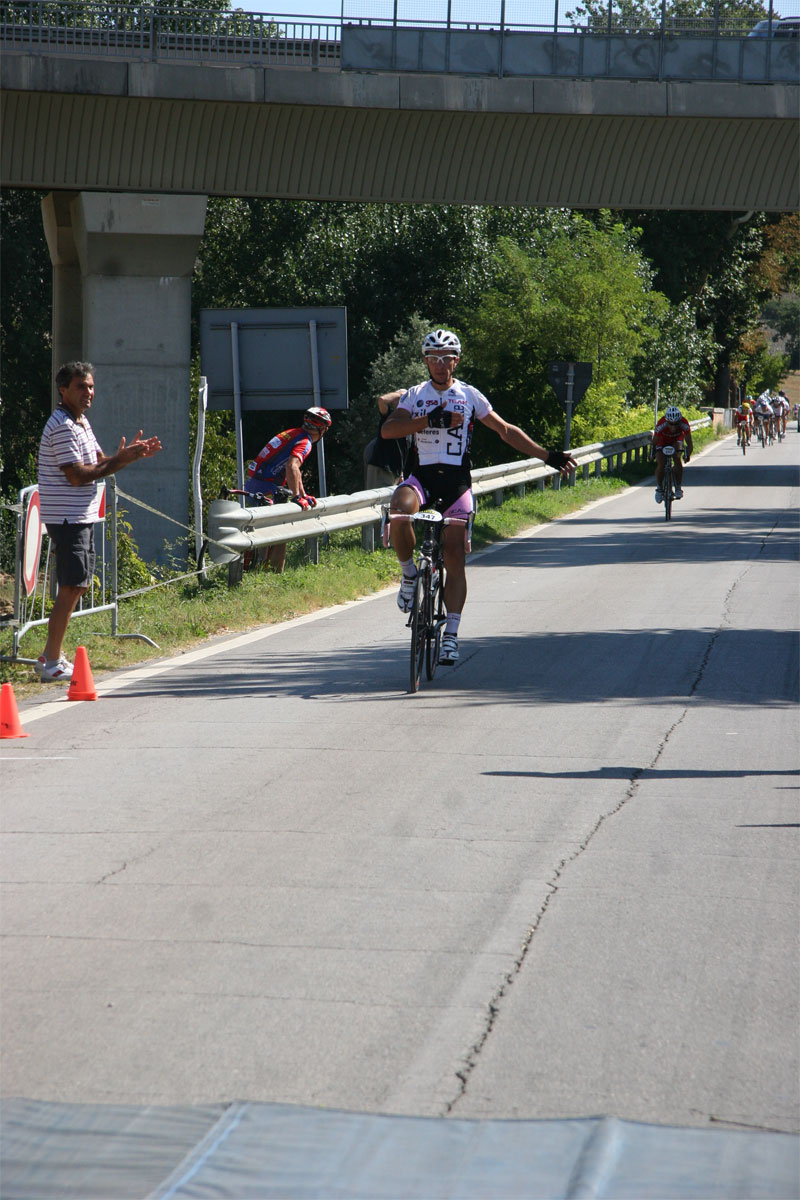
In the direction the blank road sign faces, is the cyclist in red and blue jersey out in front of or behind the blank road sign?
behind

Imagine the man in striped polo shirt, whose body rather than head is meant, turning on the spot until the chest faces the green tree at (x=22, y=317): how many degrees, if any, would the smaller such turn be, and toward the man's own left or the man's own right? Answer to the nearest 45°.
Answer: approximately 90° to the man's own left

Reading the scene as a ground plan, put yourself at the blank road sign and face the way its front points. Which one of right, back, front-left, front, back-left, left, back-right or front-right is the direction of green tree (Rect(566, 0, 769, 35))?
front-right

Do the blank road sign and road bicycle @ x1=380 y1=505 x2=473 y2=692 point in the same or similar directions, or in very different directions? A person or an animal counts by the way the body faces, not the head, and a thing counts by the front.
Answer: very different directions

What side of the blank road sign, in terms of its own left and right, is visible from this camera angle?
back

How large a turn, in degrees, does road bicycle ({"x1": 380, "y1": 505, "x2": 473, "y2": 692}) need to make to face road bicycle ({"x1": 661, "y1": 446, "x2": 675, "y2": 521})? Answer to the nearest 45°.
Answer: approximately 180°

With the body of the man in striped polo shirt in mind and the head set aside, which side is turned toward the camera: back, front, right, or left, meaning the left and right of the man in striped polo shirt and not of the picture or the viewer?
right

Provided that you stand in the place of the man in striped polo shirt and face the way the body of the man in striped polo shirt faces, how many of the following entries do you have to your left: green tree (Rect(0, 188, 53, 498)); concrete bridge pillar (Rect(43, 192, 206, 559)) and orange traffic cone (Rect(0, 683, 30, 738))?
2

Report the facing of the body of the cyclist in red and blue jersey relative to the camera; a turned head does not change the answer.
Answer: to the viewer's right

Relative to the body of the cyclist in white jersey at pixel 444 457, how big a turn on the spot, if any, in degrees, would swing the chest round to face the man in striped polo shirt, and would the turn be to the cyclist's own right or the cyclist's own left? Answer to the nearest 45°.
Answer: approximately 90° to the cyclist's own right
